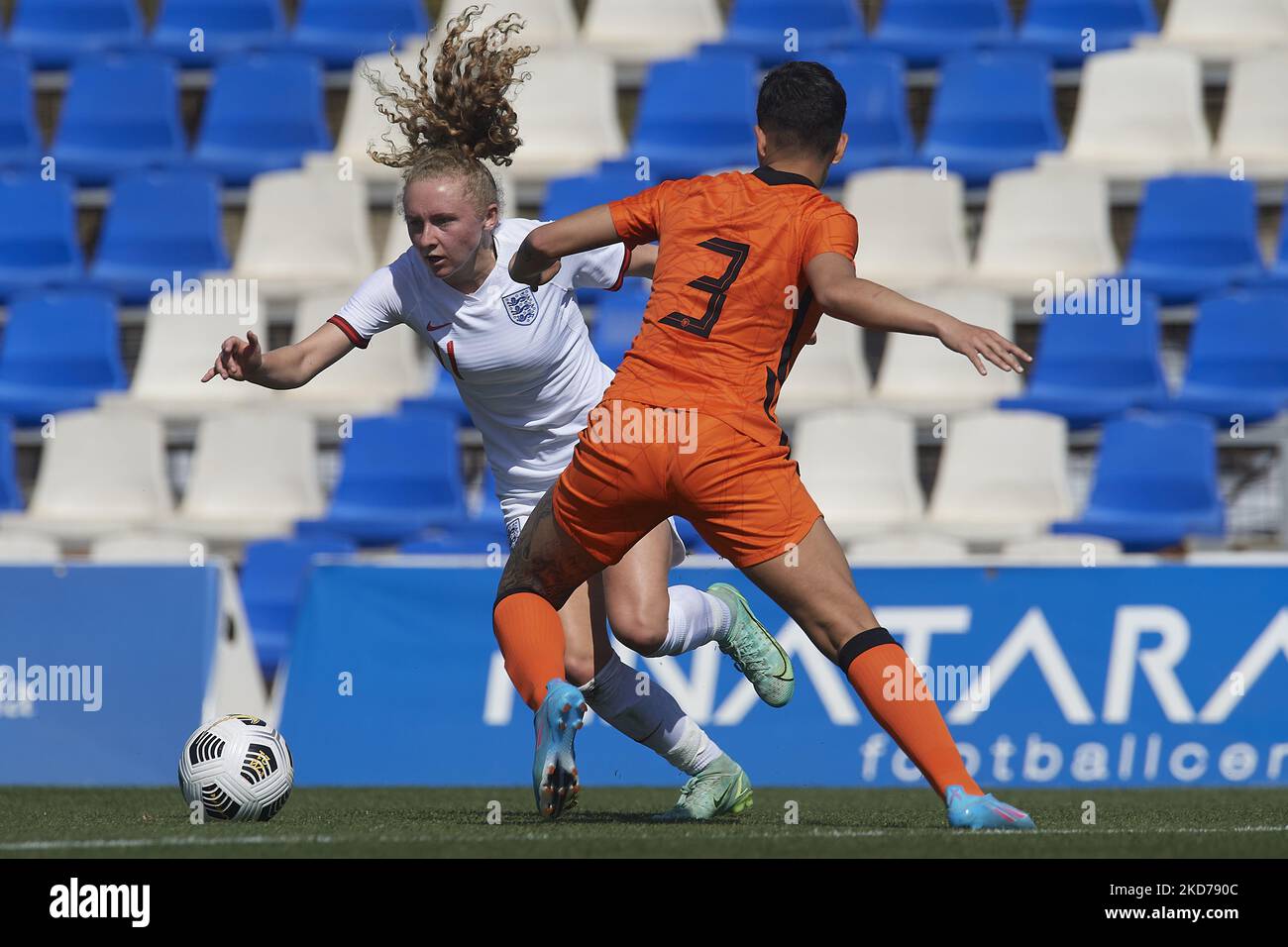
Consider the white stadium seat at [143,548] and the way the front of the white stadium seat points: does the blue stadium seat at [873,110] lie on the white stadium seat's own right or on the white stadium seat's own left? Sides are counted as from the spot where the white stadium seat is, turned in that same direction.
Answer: on the white stadium seat's own left

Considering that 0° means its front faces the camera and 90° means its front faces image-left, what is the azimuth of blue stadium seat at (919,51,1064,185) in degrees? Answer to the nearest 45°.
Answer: approximately 0°

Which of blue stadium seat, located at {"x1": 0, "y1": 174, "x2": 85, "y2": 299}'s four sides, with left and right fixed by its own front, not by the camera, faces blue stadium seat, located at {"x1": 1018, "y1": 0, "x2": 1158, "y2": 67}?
left

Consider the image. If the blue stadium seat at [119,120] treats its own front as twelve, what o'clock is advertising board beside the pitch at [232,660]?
The advertising board beside the pitch is roughly at 12 o'clock from the blue stadium seat.

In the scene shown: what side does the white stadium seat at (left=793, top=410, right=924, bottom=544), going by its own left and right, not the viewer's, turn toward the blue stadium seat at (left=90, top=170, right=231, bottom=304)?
right

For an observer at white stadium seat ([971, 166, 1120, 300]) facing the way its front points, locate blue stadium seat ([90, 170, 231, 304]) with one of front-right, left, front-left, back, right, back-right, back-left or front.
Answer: right

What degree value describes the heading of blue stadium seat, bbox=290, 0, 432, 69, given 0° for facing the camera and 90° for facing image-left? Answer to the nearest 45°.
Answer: approximately 0°

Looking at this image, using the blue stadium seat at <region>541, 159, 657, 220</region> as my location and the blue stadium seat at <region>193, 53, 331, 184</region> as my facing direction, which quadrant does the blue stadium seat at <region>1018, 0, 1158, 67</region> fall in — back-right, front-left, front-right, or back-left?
back-right

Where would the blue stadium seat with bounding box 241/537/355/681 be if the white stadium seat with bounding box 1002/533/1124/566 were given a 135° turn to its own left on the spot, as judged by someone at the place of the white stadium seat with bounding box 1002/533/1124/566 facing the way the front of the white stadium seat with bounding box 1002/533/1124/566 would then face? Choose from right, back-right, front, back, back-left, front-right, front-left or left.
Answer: back-left

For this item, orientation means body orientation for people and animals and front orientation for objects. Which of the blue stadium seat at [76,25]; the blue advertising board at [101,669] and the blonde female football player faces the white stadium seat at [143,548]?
the blue stadium seat
